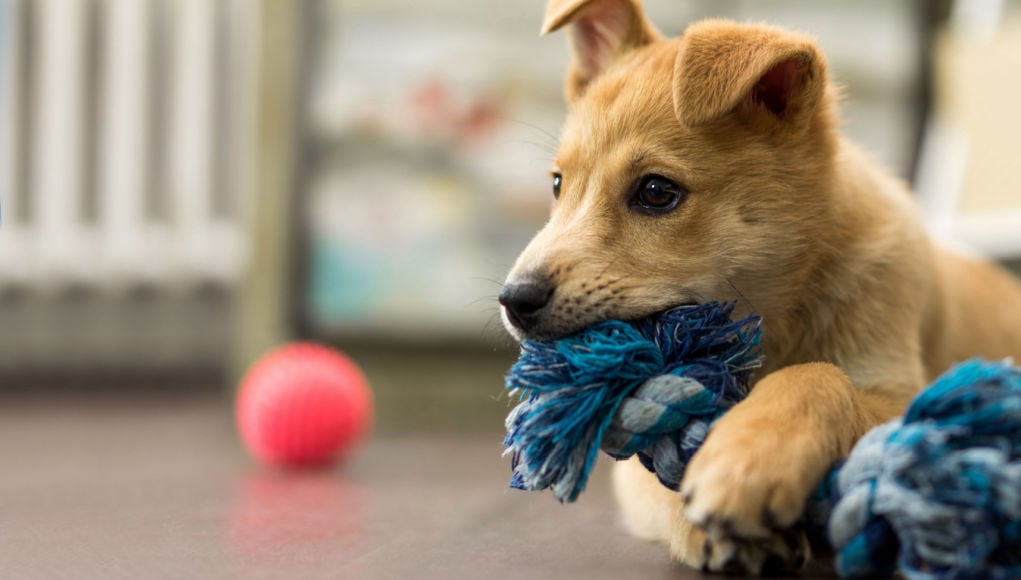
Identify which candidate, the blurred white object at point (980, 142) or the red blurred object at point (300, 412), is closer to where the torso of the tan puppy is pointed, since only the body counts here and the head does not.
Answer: the red blurred object

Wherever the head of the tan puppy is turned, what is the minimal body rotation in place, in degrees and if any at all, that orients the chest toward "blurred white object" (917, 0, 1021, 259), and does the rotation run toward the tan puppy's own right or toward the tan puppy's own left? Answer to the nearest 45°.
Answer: approximately 135° to the tan puppy's own right

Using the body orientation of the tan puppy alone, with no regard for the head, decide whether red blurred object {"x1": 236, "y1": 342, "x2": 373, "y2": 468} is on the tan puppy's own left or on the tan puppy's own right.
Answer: on the tan puppy's own right

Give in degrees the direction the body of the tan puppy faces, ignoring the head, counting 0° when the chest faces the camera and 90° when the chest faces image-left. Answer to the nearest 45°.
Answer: approximately 45°

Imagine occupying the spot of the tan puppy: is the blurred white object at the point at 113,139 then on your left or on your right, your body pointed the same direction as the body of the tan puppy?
on your right

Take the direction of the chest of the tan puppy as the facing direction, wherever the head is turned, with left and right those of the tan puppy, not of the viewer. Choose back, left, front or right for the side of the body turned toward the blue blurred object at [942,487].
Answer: left
